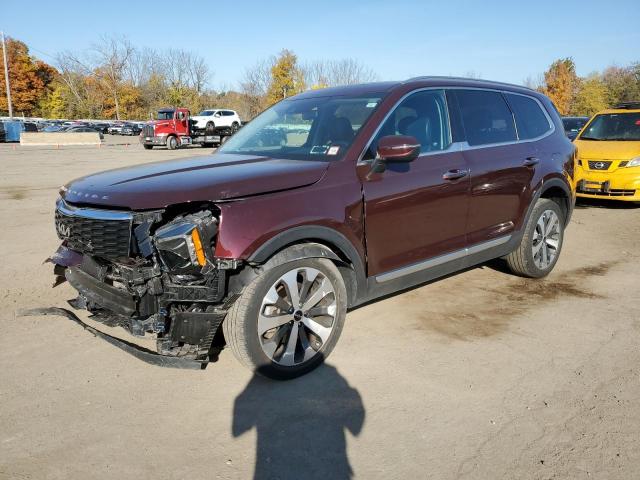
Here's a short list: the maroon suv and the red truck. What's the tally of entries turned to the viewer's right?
0

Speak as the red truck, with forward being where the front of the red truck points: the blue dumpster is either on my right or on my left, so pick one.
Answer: on my right

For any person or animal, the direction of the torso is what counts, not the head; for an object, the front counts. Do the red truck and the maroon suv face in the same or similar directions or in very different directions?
same or similar directions

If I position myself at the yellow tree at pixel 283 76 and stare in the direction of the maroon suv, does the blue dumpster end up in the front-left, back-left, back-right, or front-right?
front-right

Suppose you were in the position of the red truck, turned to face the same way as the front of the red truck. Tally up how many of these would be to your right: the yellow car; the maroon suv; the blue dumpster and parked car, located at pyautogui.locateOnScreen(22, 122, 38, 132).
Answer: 2

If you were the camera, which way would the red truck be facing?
facing the viewer and to the left of the viewer

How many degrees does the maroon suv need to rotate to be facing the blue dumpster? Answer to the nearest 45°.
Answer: approximately 90° to its right

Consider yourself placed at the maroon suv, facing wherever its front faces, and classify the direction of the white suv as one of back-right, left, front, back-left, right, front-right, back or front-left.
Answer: back-right

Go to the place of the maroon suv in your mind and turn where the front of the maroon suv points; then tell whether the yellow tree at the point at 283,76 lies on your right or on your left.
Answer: on your right

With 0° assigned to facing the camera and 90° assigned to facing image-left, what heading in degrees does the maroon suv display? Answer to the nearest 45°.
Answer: approximately 45°
